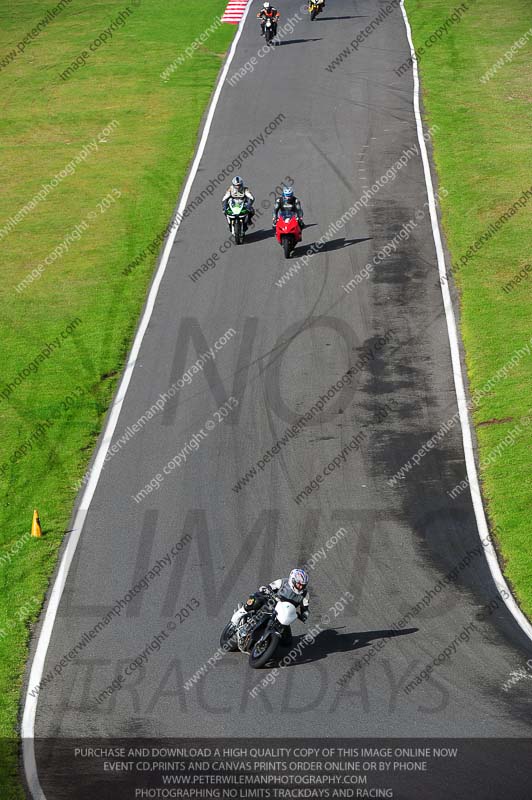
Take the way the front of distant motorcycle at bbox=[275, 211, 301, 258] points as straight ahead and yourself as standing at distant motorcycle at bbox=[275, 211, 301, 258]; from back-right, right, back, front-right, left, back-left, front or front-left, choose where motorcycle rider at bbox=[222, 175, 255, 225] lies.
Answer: back-right

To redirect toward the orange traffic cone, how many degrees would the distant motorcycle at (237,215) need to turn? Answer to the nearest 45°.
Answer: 0° — it already faces it

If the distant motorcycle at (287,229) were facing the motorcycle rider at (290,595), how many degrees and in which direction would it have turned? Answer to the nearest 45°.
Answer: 0° — it already faces them

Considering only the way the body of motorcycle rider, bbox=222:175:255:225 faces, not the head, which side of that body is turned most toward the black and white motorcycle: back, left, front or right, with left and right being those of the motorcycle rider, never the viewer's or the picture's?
front

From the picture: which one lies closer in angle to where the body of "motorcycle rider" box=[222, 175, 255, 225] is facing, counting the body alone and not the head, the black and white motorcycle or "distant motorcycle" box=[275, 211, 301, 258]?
the black and white motorcycle

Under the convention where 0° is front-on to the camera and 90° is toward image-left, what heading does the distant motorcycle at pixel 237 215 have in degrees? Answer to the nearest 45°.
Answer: approximately 0°

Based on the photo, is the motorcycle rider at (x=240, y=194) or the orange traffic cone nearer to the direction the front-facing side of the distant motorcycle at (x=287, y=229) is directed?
the orange traffic cone

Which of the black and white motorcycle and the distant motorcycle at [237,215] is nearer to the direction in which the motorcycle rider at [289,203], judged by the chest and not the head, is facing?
the black and white motorcycle

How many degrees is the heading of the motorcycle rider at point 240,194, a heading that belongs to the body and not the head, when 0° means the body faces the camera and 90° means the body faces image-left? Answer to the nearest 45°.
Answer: approximately 0°

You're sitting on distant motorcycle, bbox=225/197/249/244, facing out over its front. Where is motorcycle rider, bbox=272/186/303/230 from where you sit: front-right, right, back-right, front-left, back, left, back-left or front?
front-left

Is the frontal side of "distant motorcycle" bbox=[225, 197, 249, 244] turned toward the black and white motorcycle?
yes

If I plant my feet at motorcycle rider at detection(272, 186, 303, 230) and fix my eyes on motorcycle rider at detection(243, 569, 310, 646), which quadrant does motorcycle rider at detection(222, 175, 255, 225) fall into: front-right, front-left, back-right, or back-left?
back-right
